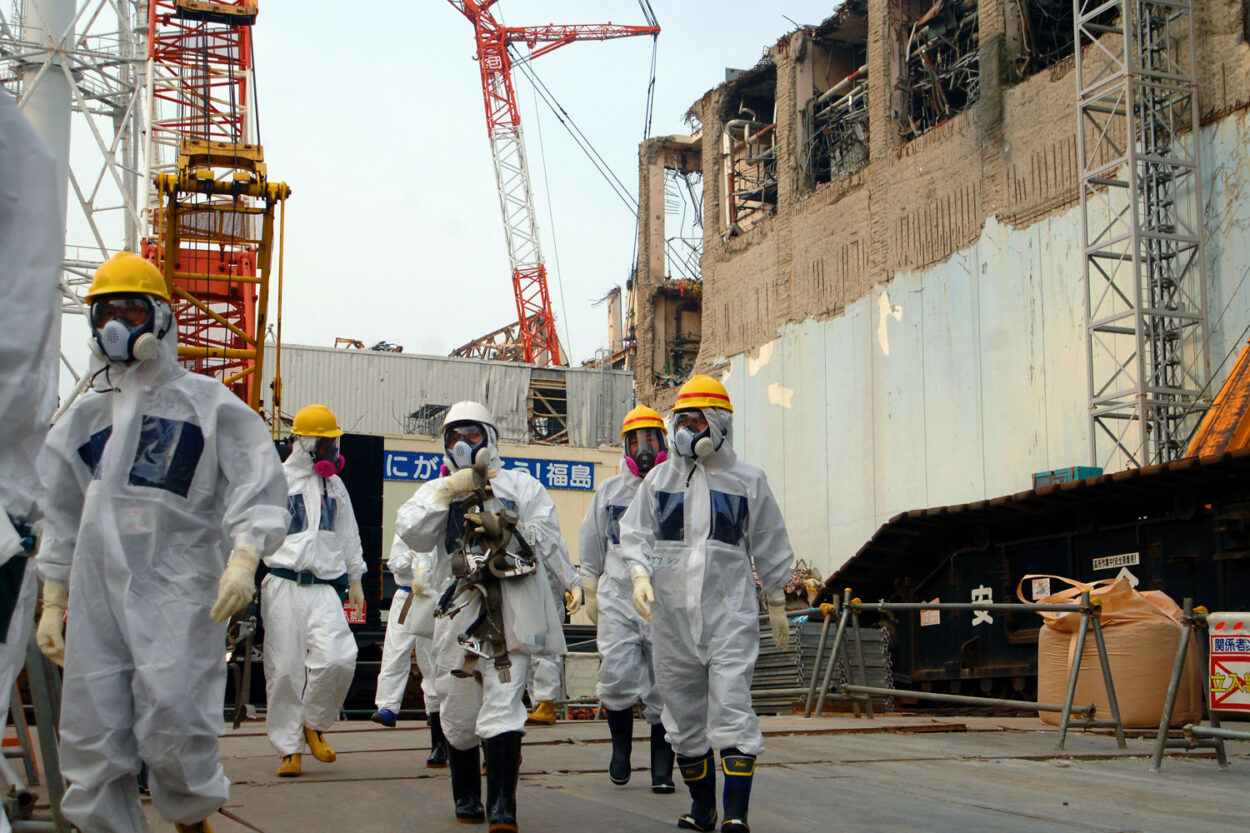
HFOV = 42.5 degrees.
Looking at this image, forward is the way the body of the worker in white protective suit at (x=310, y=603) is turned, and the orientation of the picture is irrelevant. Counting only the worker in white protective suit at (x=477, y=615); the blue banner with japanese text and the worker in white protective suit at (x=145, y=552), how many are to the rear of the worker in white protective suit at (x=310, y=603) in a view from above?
1

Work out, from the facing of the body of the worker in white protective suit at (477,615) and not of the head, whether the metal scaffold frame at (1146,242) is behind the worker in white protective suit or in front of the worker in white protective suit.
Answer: behind

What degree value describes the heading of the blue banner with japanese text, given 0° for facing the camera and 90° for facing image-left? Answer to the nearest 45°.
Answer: approximately 0°

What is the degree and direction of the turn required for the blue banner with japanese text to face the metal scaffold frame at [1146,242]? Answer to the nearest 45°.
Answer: approximately 45° to its left

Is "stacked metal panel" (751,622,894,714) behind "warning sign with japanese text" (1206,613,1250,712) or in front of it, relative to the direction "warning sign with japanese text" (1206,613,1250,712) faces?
behind

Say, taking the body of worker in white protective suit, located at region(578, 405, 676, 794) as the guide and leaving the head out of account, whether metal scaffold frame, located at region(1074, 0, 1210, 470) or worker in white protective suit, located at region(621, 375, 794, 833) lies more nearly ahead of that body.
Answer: the worker in white protective suit
